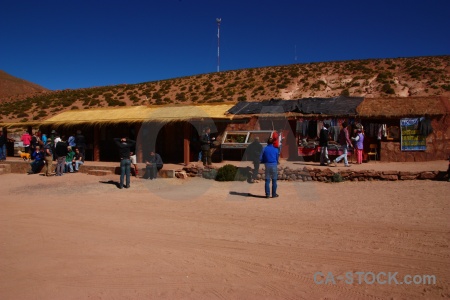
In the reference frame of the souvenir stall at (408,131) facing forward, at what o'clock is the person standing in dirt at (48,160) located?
The person standing in dirt is roughly at 2 o'clock from the souvenir stall.

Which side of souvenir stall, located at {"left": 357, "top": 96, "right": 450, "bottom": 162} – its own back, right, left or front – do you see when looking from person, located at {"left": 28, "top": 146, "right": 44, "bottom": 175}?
right

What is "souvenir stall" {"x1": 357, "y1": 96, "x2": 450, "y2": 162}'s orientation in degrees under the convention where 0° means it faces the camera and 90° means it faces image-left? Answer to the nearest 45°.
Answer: approximately 0°

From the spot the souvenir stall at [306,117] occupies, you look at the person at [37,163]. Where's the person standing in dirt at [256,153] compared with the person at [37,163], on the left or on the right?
left

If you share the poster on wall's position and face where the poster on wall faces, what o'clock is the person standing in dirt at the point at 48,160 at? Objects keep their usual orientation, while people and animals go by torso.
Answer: The person standing in dirt is roughly at 2 o'clock from the poster on wall.

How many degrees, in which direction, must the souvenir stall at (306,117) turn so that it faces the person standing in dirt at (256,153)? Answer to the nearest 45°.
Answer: approximately 45° to its right

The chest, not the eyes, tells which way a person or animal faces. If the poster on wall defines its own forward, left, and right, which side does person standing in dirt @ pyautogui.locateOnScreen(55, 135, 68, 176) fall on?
on its right
